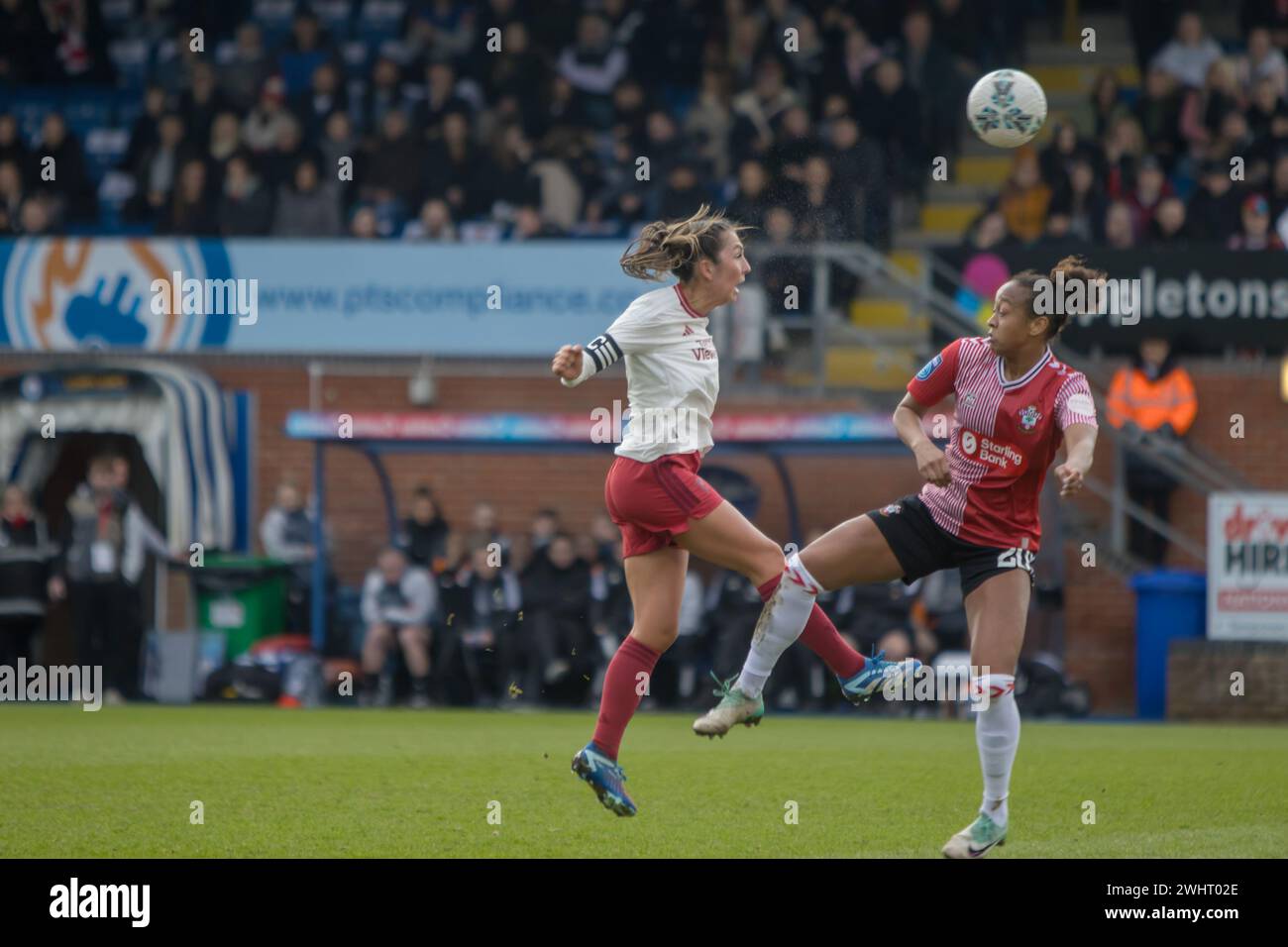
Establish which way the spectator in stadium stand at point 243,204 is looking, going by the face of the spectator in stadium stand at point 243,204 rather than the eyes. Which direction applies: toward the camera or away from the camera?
toward the camera

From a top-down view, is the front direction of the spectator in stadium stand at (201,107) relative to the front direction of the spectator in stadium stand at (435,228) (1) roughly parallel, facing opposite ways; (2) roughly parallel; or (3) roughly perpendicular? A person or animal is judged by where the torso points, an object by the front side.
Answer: roughly parallel

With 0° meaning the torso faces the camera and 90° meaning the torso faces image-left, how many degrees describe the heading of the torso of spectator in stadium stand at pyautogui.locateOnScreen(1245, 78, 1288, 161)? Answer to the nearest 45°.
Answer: approximately 0°

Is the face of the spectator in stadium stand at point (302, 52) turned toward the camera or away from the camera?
toward the camera

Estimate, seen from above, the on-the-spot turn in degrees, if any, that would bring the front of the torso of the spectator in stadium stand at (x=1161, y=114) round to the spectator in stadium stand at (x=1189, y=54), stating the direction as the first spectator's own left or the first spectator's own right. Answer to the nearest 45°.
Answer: approximately 180°

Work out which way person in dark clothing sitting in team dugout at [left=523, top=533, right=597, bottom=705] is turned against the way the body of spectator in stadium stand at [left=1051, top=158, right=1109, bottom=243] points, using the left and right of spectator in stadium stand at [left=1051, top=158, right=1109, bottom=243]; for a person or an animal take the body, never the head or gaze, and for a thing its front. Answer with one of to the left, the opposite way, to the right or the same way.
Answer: the same way

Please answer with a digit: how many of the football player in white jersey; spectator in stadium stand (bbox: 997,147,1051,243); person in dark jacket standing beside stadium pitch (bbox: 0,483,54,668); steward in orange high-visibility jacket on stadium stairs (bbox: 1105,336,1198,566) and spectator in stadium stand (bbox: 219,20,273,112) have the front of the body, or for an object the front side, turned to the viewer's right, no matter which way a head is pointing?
1

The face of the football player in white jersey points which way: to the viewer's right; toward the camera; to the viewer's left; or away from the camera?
to the viewer's right

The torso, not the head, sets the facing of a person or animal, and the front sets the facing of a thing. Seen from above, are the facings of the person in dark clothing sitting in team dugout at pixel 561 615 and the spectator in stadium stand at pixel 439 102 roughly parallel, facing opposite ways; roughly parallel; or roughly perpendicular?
roughly parallel

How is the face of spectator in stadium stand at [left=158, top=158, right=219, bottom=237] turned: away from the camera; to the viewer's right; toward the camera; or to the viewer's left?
toward the camera

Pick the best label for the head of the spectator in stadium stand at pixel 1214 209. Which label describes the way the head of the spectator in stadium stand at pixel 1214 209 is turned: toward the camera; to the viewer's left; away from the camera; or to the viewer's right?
toward the camera

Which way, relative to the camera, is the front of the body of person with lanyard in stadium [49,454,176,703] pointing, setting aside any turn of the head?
toward the camera

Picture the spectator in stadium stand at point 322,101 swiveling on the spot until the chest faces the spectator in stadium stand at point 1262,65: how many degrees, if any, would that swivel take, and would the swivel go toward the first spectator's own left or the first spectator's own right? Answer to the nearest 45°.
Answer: approximately 90° to the first spectator's own left

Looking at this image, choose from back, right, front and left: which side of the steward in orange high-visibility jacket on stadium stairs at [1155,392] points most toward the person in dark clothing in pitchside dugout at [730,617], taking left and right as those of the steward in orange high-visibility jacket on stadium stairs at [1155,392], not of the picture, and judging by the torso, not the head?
right

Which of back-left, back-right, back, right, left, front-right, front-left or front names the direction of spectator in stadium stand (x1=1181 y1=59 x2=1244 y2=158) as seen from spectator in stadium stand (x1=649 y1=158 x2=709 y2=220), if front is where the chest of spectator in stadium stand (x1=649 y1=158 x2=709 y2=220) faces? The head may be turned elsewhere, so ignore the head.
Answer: left

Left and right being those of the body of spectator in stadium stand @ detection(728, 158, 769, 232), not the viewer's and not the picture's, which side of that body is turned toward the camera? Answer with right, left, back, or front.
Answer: front
